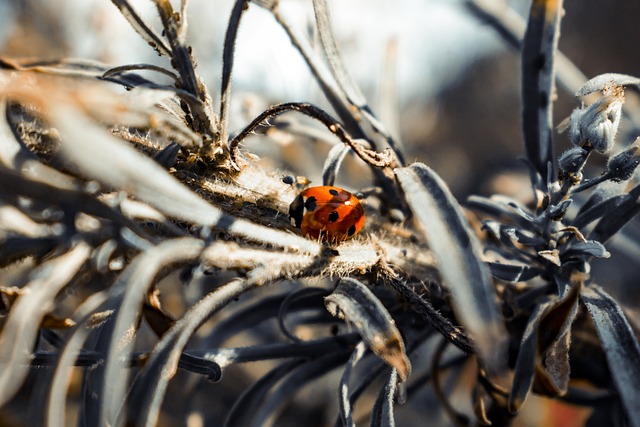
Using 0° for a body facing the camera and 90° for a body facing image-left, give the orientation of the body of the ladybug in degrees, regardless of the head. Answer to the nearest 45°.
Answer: approximately 90°
